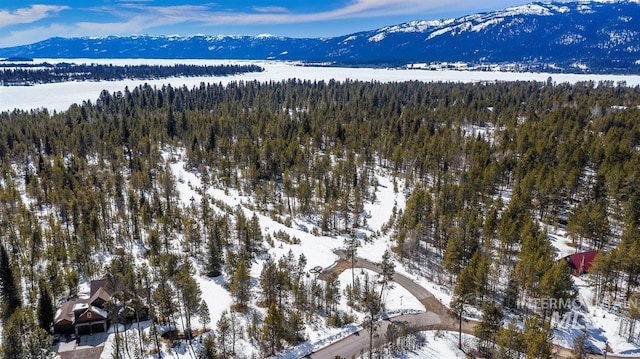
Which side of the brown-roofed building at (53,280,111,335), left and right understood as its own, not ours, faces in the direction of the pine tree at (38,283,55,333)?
right

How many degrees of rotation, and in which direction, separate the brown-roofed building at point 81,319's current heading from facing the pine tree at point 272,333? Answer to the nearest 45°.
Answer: approximately 45° to its left

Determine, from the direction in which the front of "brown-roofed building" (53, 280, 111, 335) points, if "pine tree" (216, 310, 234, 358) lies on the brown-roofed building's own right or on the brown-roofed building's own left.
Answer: on the brown-roofed building's own left

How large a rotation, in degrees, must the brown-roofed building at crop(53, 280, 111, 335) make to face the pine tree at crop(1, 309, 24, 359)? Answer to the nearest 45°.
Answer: approximately 45° to its right

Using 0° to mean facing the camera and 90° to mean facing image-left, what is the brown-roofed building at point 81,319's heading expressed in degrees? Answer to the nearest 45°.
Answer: approximately 0°

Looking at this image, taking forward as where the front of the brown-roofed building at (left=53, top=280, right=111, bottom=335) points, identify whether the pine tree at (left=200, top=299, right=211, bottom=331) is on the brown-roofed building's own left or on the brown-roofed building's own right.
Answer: on the brown-roofed building's own left

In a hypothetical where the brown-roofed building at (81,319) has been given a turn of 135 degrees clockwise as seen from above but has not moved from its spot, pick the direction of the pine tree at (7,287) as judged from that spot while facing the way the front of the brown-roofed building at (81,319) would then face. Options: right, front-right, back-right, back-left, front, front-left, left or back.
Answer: front
